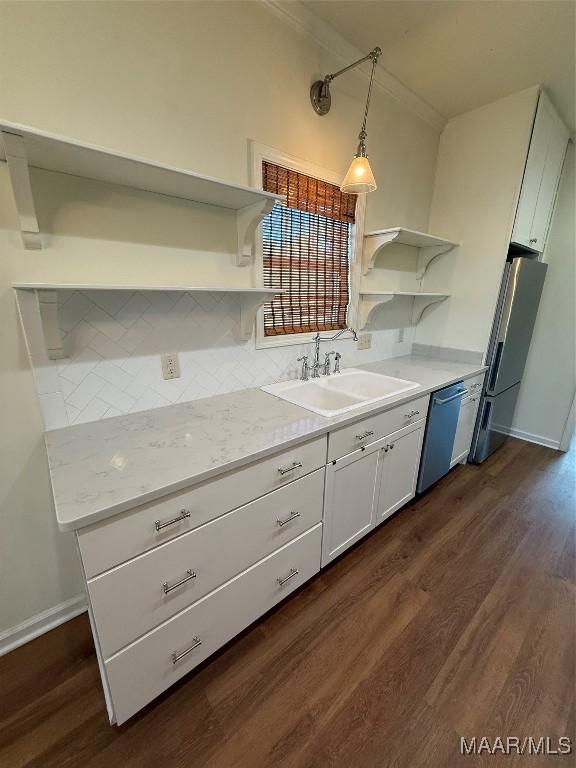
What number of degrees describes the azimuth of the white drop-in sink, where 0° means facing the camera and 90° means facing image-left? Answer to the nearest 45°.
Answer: approximately 315°

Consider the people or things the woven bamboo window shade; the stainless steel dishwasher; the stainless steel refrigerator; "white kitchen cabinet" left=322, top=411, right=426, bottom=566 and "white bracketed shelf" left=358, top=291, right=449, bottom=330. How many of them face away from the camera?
0

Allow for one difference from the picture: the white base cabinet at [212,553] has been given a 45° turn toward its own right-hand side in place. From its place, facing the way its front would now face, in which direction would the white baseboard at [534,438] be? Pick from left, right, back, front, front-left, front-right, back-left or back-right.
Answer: back-left

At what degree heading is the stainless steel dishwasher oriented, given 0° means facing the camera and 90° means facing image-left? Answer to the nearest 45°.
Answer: approximately 315°

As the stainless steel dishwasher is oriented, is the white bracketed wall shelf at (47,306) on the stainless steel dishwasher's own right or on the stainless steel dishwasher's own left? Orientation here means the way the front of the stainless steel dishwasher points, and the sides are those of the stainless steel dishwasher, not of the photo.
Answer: on the stainless steel dishwasher's own right

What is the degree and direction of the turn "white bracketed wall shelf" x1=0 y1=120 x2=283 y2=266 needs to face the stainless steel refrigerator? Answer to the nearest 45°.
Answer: approximately 45° to its left

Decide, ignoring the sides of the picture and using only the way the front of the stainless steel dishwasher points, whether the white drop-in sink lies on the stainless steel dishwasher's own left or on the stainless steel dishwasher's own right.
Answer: on the stainless steel dishwasher's own right

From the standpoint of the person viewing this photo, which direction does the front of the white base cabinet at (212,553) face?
facing the viewer and to the right of the viewer

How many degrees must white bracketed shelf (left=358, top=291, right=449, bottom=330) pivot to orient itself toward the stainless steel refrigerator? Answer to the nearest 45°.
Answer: approximately 90° to its left

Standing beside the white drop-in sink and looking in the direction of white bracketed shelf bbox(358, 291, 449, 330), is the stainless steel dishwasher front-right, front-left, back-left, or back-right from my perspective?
front-right

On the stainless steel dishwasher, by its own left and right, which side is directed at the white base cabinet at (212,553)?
right

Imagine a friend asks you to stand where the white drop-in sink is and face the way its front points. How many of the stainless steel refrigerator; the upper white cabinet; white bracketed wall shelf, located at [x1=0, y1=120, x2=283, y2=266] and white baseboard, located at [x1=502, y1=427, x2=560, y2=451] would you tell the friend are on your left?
3

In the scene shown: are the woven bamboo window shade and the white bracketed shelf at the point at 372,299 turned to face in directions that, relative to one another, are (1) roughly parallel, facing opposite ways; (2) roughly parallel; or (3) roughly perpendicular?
roughly parallel

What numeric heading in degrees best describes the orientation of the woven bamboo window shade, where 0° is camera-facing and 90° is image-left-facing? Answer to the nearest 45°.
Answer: approximately 315°
